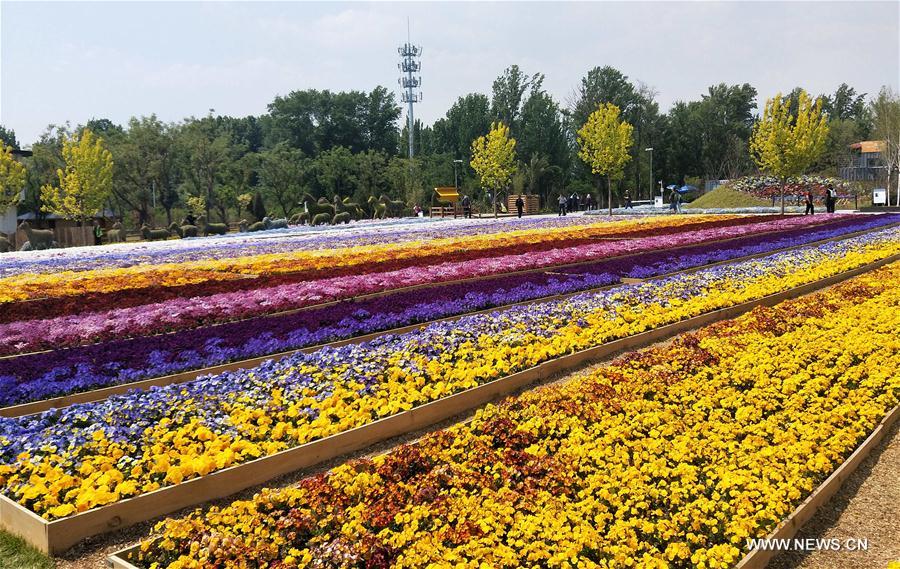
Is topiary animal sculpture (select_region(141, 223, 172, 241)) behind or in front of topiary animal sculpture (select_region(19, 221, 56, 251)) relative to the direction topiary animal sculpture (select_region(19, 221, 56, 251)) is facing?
behind

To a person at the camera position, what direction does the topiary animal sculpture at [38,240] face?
facing to the left of the viewer

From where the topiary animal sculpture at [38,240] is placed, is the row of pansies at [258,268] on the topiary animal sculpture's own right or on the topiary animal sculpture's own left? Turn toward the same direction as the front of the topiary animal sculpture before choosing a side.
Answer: on the topiary animal sculpture's own left

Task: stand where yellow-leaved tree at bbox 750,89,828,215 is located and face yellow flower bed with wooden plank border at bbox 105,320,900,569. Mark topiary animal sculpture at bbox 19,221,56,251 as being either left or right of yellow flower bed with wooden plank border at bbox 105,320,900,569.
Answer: right

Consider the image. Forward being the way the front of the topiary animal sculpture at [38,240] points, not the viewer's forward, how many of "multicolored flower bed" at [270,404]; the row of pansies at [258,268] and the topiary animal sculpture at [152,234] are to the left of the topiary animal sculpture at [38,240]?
2

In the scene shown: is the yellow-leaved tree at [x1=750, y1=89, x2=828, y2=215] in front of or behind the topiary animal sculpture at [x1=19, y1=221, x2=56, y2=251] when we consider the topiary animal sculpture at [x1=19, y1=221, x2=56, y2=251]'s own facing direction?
behind

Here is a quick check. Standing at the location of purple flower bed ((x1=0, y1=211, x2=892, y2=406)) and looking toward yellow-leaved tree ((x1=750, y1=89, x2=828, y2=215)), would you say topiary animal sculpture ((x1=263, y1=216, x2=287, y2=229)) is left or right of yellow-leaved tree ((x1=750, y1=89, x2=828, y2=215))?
left

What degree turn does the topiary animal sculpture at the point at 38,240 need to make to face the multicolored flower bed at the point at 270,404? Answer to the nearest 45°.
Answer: approximately 90° to its left

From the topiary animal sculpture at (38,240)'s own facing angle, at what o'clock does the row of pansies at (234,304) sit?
The row of pansies is roughly at 9 o'clock from the topiary animal sculpture.

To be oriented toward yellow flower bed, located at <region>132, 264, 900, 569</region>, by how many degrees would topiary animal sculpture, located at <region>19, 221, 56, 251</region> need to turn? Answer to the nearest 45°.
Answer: approximately 90° to its left
